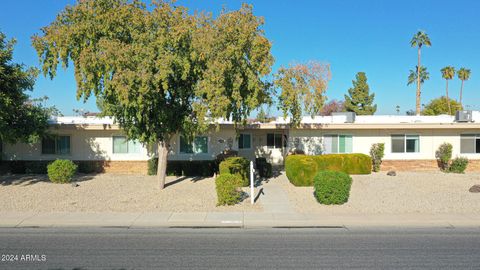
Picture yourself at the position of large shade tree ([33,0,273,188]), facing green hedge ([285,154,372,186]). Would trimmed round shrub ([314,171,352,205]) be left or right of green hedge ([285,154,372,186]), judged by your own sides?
right

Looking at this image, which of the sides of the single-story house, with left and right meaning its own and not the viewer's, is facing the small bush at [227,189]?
front

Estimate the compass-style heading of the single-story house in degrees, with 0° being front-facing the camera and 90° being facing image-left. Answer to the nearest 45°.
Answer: approximately 0°

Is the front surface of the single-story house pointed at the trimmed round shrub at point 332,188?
yes

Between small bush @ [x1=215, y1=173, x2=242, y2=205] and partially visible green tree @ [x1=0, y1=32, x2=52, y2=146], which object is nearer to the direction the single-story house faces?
the small bush

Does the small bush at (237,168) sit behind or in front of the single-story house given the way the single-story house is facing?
in front

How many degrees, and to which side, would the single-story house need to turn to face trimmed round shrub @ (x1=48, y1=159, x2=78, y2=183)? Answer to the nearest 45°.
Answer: approximately 45° to its right

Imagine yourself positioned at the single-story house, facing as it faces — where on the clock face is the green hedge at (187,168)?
The green hedge is roughly at 2 o'clock from the single-story house.
